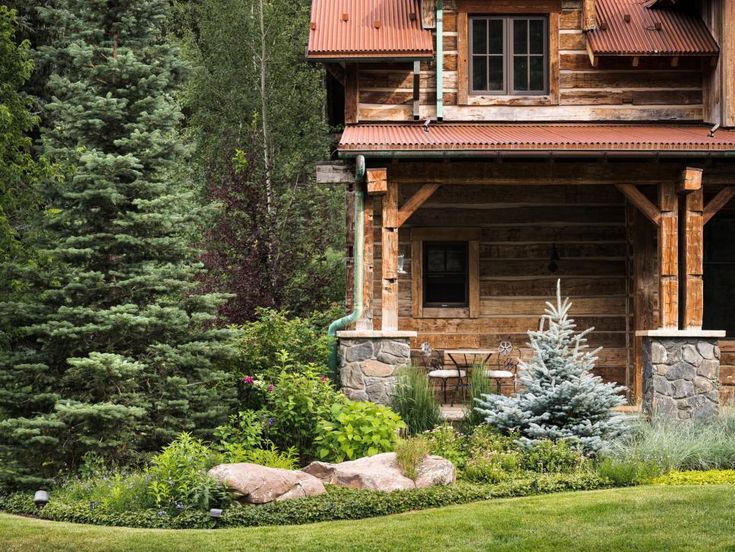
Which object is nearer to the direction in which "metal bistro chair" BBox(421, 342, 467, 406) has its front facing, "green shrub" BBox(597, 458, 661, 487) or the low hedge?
the green shrub

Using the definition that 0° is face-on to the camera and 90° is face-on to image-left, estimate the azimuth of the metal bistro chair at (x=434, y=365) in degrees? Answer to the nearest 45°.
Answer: approximately 270°

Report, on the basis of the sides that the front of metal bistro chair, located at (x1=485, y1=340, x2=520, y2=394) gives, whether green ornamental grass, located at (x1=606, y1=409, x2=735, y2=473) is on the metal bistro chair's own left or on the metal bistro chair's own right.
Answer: on the metal bistro chair's own left

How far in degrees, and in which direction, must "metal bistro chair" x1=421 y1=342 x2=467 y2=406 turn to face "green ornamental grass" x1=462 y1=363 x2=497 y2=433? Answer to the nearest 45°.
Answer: approximately 90° to its right

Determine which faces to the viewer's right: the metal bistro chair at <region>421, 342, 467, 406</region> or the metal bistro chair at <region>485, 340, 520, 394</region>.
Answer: the metal bistro chair at <region>421, 342, 467, 406</region>

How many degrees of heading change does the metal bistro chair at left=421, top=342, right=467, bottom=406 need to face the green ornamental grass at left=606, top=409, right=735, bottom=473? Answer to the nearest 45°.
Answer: approximately 45° to its right

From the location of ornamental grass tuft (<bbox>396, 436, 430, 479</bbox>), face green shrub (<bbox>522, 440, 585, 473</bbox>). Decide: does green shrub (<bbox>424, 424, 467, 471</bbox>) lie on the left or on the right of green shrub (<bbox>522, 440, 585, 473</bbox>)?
left

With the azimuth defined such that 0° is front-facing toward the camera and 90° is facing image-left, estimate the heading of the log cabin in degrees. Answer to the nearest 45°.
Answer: approximately 0°
